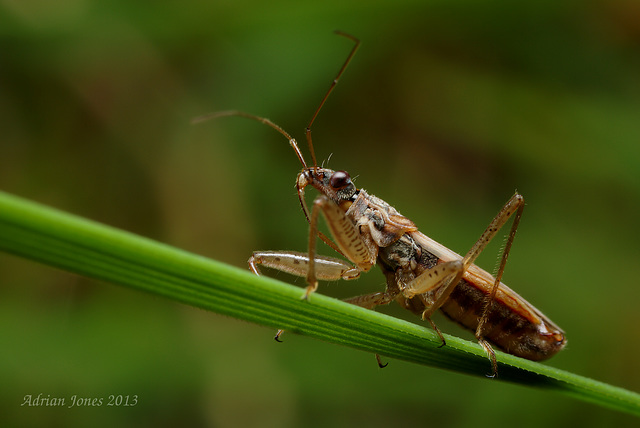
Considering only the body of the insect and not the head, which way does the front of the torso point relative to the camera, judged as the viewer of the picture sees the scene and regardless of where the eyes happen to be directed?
to the viewer's left
